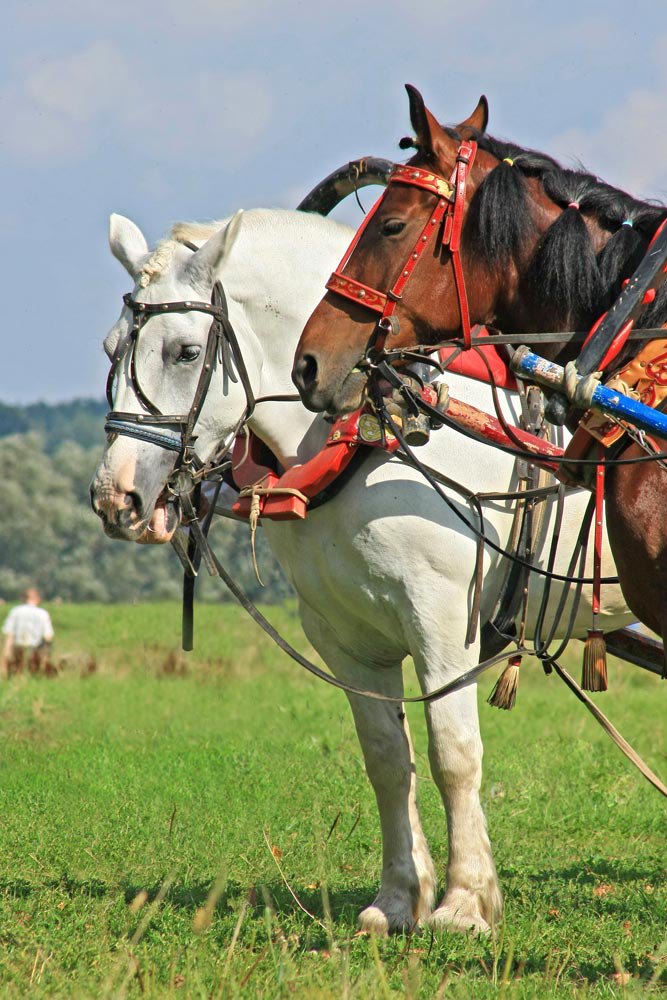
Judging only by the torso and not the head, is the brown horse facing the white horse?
no

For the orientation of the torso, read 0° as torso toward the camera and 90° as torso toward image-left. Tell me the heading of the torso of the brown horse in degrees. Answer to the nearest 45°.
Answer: approximately 90°

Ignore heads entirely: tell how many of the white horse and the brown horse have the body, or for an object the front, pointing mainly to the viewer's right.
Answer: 0

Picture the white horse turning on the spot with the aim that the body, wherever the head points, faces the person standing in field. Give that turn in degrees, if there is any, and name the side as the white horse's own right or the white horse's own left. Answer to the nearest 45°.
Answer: approximately 135° to the white horse's own right

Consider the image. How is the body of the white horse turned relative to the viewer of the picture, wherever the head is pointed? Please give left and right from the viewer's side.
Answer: facing the viewer and to the left of the viewer

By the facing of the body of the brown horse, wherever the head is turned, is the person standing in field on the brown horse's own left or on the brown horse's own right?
on the brown horse's own right
